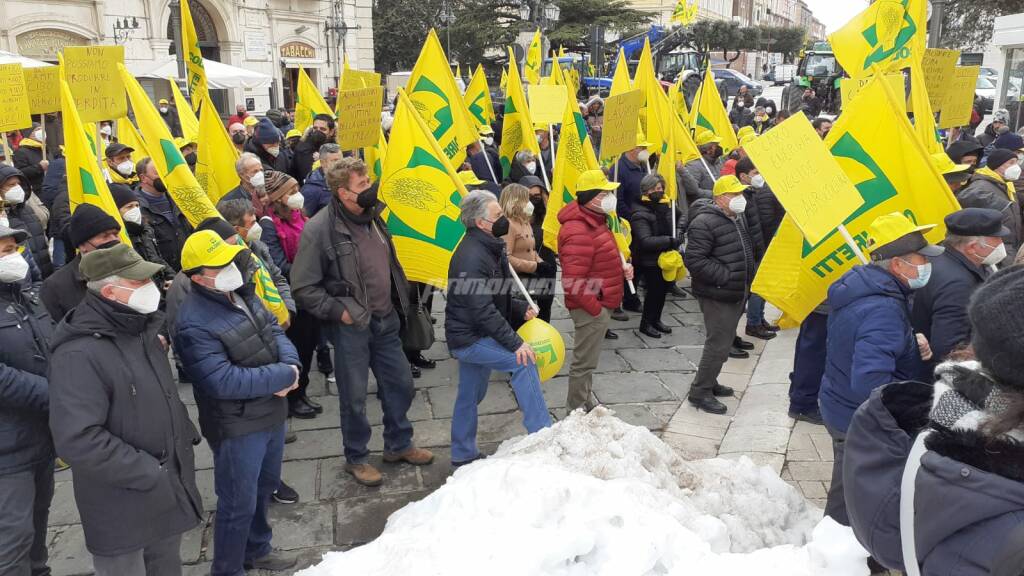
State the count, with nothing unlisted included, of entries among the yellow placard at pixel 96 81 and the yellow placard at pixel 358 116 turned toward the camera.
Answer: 2

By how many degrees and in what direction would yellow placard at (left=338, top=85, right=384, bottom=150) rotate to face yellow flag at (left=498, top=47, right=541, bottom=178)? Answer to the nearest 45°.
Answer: approximately 135° to its left

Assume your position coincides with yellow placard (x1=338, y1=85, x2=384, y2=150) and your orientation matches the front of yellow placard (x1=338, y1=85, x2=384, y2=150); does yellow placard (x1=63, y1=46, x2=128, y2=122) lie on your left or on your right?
on your right

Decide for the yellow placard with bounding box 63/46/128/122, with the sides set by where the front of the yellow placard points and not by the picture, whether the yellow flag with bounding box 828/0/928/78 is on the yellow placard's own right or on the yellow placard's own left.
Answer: on the yellow placard's own left
